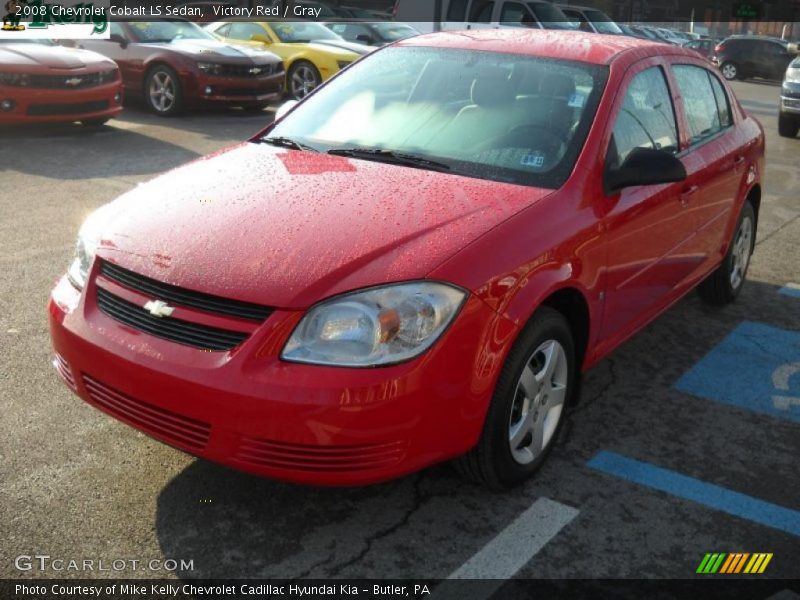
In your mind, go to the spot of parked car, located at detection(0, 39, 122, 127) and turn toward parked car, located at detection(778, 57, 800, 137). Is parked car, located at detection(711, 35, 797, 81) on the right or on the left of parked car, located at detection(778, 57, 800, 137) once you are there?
left

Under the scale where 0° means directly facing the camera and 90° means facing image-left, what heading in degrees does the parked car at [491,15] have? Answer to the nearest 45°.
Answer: approximately 315°

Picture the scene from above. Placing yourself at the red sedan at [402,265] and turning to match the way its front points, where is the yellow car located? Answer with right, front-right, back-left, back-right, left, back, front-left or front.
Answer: back-right

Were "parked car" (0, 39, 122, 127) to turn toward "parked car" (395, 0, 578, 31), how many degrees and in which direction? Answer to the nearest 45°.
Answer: approximately 90° to its left

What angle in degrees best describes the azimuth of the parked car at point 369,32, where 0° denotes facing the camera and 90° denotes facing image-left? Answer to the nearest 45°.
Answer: approximately 315°

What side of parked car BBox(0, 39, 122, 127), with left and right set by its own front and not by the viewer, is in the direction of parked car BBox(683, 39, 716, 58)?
left

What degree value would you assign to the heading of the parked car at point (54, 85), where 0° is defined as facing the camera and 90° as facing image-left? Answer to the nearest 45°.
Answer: approximately 315°

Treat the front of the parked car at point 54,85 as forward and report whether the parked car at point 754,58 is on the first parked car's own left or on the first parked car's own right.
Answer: on the first parked car's own left

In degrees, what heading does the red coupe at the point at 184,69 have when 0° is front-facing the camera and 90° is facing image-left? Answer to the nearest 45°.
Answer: approximately 315°
